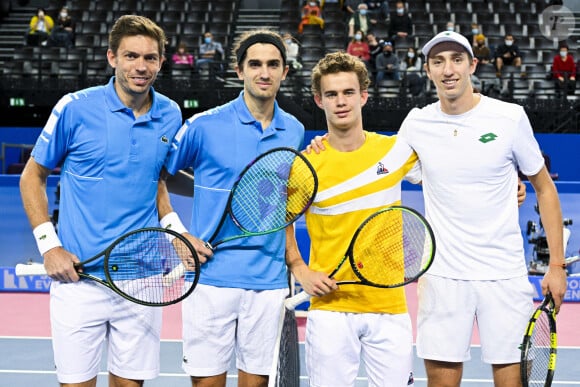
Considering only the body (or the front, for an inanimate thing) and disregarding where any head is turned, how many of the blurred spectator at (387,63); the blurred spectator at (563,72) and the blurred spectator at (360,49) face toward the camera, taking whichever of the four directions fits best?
3

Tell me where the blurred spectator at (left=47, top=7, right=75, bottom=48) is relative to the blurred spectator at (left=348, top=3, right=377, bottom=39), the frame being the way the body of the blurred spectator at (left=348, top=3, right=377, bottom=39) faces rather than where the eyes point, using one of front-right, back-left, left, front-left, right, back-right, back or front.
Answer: right

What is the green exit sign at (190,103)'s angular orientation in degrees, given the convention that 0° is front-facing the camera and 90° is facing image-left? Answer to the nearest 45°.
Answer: approximately 0°

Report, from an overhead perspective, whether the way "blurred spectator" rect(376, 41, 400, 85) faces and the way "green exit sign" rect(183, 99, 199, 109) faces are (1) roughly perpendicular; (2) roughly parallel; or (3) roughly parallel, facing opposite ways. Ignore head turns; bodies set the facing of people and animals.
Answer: roughly parallel

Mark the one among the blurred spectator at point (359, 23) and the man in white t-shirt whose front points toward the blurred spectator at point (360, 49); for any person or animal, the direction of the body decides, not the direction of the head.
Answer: the blurred spectator at point (359, 23)

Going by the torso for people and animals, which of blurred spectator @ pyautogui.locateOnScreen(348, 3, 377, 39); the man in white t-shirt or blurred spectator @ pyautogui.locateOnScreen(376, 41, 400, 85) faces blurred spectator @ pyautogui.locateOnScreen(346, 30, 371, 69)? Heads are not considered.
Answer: blurred spectator @ pyautogui.locateOnScreen(348, 3, 377, 39)

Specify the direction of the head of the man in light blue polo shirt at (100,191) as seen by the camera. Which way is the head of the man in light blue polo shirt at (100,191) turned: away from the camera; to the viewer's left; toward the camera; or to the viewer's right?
toward the camera

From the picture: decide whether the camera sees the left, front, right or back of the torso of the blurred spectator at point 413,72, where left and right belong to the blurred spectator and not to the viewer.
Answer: front

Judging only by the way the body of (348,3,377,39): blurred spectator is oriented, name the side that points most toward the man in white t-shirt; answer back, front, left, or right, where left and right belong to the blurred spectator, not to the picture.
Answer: front

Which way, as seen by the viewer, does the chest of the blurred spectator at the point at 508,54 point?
toward the camera

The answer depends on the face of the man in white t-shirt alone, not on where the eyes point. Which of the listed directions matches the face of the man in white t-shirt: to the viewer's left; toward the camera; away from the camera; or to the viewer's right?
toward the camera

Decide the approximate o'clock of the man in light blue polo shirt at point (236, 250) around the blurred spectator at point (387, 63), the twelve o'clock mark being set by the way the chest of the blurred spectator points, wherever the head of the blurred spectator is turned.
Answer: The man in light blue polo shirt is roughly at 12 o'clock from the blurred spectator.

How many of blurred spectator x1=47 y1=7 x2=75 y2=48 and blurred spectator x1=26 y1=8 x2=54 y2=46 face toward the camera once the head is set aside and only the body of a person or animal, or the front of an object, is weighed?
2

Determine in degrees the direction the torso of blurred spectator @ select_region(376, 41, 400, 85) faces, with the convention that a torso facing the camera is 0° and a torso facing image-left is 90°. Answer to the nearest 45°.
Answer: approximately 0°

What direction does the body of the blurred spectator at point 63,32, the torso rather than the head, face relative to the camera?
toward the camera

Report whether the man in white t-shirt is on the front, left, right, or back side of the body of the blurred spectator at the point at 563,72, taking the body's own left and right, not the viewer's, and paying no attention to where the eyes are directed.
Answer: front

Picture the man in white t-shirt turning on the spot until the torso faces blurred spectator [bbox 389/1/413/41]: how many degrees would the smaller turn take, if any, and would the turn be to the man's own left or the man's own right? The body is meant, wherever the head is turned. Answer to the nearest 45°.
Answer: approximately 180°

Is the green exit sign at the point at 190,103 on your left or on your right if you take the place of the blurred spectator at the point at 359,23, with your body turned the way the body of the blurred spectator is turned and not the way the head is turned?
on your right
